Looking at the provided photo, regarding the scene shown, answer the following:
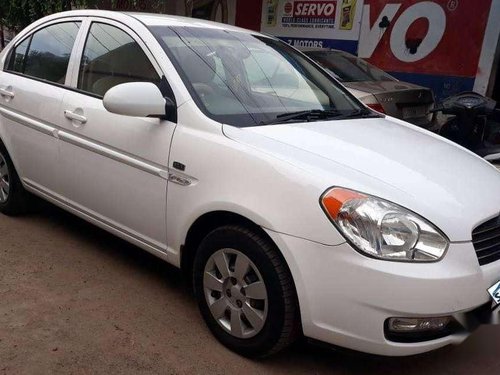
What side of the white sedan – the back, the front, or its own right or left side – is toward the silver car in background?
left

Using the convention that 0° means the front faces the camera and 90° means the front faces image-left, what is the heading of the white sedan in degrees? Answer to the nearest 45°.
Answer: approximately 315°

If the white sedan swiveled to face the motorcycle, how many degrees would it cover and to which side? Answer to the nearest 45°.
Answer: approximately 90° to its left

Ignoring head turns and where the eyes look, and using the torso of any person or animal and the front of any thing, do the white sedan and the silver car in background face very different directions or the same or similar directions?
very different directions

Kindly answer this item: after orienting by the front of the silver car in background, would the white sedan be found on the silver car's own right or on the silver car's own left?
on the silver car's own left

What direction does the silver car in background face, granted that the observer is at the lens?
facing away from the viewer and to the left of the viewer

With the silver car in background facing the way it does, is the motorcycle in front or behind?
behind
